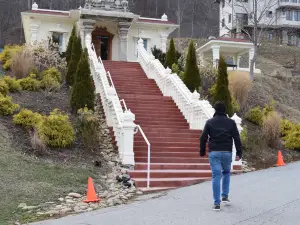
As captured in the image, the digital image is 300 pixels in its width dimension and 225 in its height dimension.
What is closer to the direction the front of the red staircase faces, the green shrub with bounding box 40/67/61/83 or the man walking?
the man walking

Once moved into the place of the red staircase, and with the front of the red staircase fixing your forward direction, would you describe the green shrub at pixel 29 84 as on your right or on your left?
on your right

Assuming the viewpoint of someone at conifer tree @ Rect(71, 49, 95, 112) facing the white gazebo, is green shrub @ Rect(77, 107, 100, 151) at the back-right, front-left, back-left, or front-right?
back-right

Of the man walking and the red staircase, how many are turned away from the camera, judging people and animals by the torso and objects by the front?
1

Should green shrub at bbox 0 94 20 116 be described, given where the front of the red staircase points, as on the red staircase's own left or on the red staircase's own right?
on the red staircase's own right

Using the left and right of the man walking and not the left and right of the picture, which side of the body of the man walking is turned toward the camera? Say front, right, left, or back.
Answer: back

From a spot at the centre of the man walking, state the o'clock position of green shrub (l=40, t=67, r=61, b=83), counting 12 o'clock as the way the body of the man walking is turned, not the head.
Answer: The green shrub is roughly at 11 o'clock from the man walking.

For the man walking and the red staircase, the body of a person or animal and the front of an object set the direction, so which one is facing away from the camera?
the man walking

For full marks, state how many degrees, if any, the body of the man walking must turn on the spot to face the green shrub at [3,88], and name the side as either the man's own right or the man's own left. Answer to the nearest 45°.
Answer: approximately 45° to the man's own left

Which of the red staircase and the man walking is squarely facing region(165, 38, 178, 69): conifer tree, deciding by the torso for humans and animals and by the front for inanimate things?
the man walking

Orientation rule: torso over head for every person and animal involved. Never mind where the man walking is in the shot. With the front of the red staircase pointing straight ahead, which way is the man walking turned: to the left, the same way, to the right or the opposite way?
the opposite way

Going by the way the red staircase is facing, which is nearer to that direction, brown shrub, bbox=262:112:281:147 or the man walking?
the man walking

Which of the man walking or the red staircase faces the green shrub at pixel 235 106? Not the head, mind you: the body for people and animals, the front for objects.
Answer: the man walking

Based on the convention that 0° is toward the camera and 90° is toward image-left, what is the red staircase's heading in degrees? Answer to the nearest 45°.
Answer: approximately 0°
